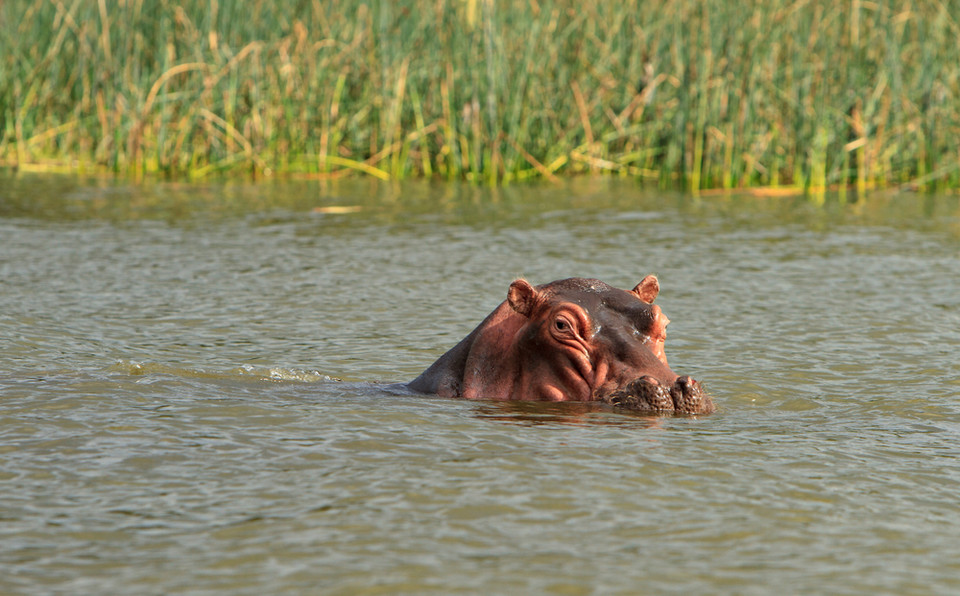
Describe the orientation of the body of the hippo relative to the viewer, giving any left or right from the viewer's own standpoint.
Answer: facing the viewer and to the right of the viewer
